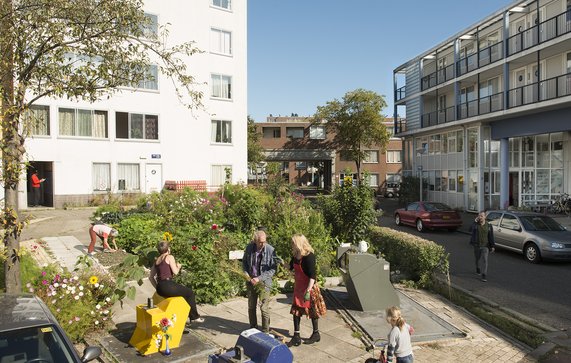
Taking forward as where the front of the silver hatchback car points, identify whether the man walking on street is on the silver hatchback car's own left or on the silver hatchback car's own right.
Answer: on the silver hatchback car's own right

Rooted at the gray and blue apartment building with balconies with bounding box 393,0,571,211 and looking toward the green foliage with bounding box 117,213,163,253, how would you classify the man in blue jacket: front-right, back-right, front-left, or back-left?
front-left

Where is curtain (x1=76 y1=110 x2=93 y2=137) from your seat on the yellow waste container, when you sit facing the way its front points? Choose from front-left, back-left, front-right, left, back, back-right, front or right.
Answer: back-right

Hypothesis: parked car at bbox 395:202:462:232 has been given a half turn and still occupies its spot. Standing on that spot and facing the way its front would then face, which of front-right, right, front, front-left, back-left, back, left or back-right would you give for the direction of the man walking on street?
front-right

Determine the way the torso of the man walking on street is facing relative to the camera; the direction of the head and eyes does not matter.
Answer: toward the camera

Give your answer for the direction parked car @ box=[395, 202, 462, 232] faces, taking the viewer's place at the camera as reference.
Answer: facing away from the viewer and to the left of the viewer

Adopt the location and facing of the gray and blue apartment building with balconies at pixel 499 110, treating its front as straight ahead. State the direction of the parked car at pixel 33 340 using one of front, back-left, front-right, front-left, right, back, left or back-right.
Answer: front-left

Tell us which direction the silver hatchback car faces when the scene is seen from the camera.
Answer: facing the viewer and to the right of the viewer

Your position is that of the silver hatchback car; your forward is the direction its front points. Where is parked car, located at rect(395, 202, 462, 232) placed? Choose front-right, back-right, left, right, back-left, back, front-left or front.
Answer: back

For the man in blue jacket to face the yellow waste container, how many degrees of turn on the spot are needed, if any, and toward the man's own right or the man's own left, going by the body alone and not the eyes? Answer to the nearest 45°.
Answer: approximately 90° to the man's own right

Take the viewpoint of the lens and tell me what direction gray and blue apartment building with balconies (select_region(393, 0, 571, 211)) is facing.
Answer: facing the viewer and to the left of the viewer

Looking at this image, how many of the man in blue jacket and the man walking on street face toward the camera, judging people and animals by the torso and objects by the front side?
2
